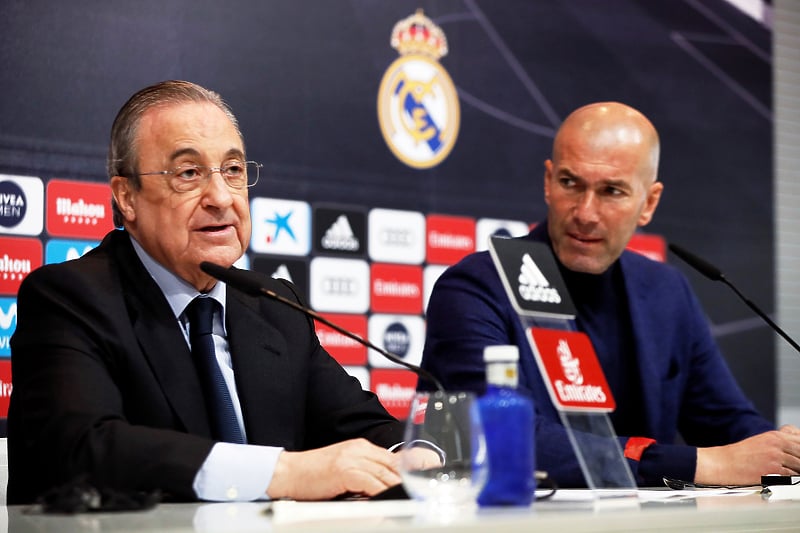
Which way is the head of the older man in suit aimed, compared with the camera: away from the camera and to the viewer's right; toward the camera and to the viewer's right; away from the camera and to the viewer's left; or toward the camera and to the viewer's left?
toward the camera and to the viewer's right

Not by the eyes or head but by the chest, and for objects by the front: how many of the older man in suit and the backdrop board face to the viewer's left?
0

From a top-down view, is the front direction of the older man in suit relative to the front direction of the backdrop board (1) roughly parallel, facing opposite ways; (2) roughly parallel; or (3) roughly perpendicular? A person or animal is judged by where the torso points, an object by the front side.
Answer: roughly parallel

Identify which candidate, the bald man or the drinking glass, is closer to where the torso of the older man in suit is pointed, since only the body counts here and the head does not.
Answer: the drinking glass

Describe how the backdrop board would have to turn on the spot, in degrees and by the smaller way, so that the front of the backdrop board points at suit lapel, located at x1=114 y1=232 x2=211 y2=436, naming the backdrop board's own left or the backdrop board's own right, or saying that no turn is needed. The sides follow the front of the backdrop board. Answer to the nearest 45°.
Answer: approximately 45° to the backdrop board's own right

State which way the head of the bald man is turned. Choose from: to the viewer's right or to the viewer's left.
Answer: to the viewer's left

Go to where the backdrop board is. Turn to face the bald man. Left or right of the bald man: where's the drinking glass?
right

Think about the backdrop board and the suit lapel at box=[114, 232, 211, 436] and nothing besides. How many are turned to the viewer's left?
0

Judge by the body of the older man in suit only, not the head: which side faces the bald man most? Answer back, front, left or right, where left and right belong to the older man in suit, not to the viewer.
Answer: left

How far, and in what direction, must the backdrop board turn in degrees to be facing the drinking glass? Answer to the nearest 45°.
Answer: approximately 45° to its right

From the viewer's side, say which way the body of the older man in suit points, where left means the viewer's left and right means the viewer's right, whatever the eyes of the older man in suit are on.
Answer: facing the viewer and to the right of the viewer

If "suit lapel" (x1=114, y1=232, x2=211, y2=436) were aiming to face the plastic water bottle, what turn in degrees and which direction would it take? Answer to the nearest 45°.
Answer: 0° — it already faces it

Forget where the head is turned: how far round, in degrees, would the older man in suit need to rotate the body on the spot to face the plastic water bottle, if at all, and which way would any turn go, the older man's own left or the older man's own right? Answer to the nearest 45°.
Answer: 0° — they already face it
